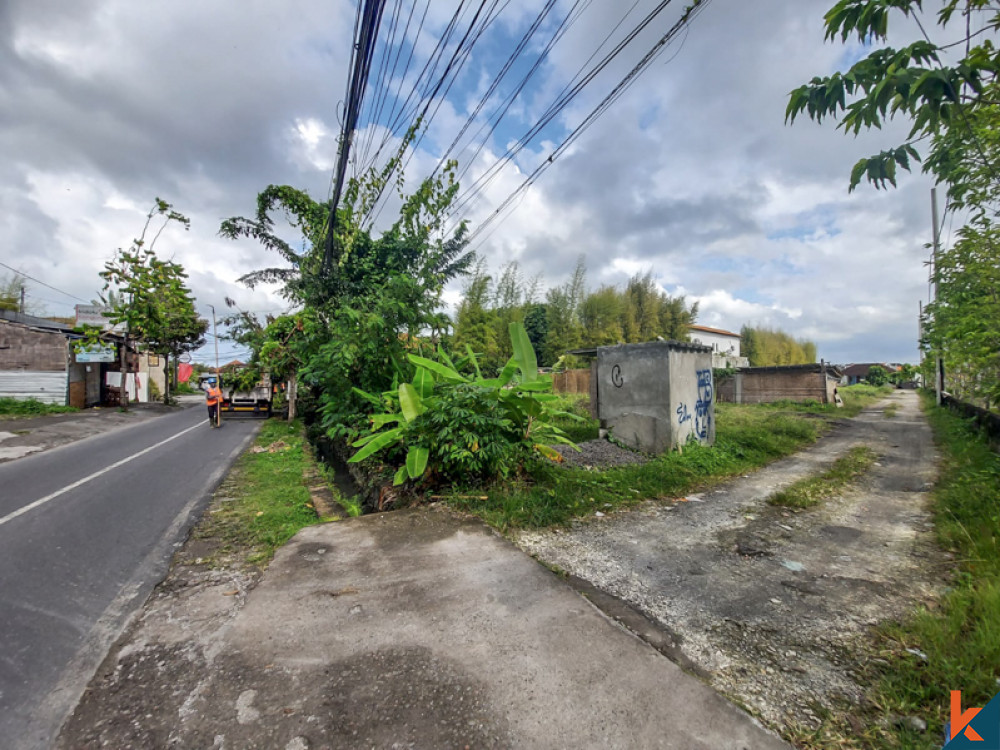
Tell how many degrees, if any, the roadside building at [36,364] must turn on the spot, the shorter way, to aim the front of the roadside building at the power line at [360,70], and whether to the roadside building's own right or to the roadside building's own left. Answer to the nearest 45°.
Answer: approximately 90° to the roadside building's own right

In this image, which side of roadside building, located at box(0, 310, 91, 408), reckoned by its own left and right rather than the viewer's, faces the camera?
right

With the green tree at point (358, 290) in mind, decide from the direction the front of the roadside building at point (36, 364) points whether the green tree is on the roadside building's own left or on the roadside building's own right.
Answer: on the roadside building's own right

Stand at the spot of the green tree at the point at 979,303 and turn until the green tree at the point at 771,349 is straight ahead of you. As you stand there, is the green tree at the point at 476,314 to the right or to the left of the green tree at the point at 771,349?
left
